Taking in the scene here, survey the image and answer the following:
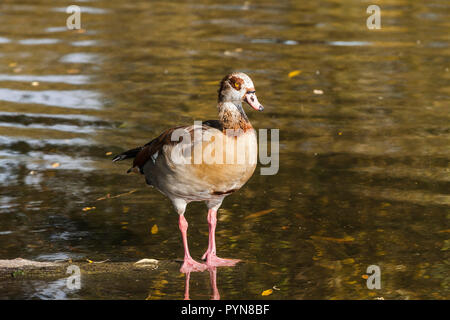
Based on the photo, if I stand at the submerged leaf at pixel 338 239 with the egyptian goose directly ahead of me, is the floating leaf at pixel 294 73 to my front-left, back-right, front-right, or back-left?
back-right

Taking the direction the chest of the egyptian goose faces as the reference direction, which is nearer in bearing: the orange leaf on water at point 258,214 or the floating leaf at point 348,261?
the floating leaf

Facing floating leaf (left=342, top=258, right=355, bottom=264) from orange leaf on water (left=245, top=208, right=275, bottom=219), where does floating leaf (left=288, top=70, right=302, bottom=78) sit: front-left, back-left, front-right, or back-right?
back-left

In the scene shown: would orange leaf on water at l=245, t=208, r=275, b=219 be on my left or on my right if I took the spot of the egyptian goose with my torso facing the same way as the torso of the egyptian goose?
on my left

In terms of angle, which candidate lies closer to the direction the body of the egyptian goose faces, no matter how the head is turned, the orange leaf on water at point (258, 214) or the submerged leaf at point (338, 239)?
the submerged leaf

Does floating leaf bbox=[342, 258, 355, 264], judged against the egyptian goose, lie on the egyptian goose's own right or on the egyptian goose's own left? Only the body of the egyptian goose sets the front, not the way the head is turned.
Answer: on the egyptian goose's own left

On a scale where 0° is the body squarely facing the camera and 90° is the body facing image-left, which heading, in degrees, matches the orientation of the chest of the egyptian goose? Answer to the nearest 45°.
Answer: approximately 315°

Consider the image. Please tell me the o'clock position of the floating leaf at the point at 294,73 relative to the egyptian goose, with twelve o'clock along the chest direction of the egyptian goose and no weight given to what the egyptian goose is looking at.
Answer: The floating leaf is roughly at 8 o'clock from the egyptian goose.
